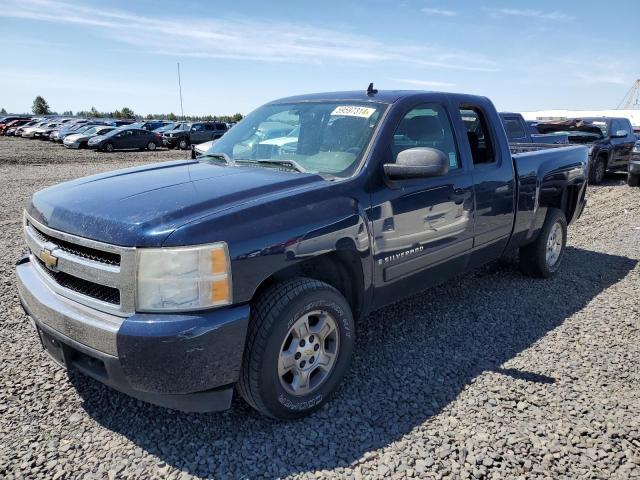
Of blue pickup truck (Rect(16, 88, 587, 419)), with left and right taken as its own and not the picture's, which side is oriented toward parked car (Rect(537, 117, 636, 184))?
back

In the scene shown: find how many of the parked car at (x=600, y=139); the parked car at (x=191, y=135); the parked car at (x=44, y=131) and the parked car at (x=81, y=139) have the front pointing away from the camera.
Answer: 0

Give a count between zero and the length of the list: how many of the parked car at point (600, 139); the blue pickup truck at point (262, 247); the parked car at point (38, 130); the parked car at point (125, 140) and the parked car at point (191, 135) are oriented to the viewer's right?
0

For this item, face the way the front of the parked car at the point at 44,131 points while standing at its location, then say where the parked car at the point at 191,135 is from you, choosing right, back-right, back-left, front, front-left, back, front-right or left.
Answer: left

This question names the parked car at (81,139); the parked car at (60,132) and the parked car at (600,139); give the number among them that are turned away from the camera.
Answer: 0

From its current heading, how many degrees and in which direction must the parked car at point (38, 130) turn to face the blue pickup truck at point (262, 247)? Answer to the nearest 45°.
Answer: approximately 45° to its left

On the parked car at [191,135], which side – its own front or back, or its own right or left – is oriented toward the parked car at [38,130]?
right

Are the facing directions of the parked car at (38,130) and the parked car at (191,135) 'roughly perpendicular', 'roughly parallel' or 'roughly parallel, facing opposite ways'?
roughly parallel

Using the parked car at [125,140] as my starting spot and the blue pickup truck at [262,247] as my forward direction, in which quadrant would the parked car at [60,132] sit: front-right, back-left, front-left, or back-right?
back-right

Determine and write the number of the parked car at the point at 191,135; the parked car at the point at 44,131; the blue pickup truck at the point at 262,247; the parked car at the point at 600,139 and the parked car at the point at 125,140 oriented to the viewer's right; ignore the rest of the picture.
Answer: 0

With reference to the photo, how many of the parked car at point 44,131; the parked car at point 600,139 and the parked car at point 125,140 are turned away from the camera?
0

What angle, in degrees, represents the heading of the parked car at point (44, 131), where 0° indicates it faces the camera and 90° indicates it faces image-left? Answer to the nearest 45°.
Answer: approximately 45°

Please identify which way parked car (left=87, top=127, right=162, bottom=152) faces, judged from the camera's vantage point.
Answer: facing the viewer and to the left of the viewer

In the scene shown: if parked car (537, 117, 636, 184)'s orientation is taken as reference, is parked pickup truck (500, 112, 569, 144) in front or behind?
in front

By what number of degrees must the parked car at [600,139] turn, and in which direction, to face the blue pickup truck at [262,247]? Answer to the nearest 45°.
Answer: approximately 45° to its left
